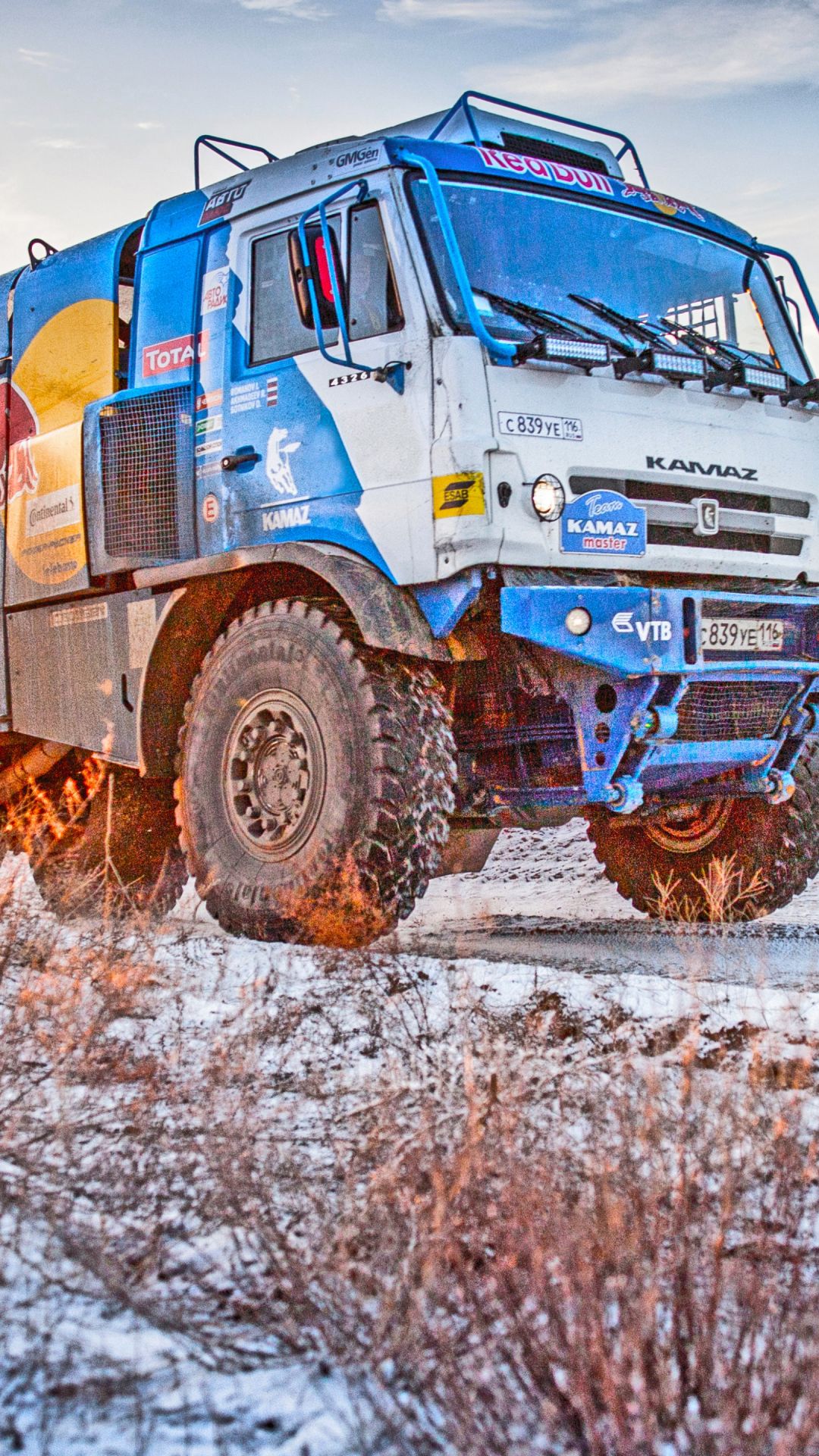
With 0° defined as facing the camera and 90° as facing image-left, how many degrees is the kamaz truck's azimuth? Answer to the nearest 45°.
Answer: approximately 315°
